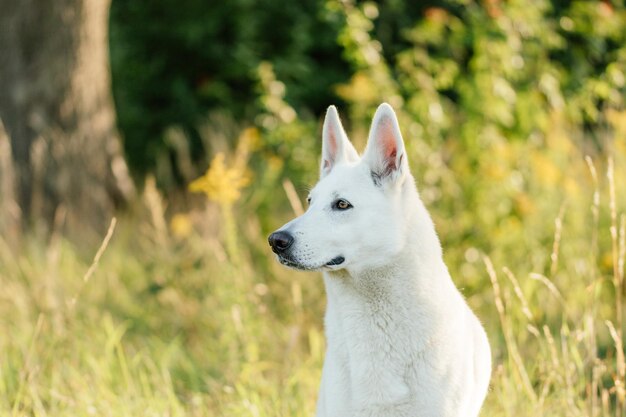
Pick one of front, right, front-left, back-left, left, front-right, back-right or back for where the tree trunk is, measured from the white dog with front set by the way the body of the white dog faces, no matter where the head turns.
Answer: right

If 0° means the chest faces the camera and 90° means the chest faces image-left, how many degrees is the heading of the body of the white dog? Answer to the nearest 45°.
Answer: approximately 45°
